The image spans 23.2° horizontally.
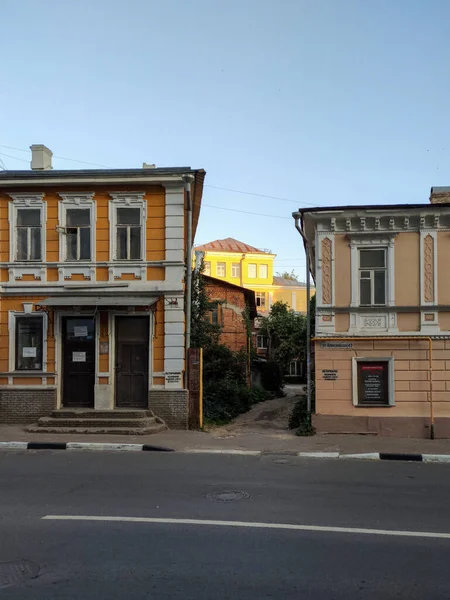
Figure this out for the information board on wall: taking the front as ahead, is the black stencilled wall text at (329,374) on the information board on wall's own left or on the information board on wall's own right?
on the information board on wall's own right

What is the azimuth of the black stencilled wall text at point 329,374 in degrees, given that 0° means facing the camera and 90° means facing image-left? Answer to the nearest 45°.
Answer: approximately 0°

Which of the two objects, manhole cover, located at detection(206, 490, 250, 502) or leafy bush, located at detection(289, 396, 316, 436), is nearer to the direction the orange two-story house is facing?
the manhole cover

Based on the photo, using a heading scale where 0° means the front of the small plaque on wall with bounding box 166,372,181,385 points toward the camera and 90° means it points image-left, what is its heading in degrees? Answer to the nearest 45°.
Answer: approximately 0°
